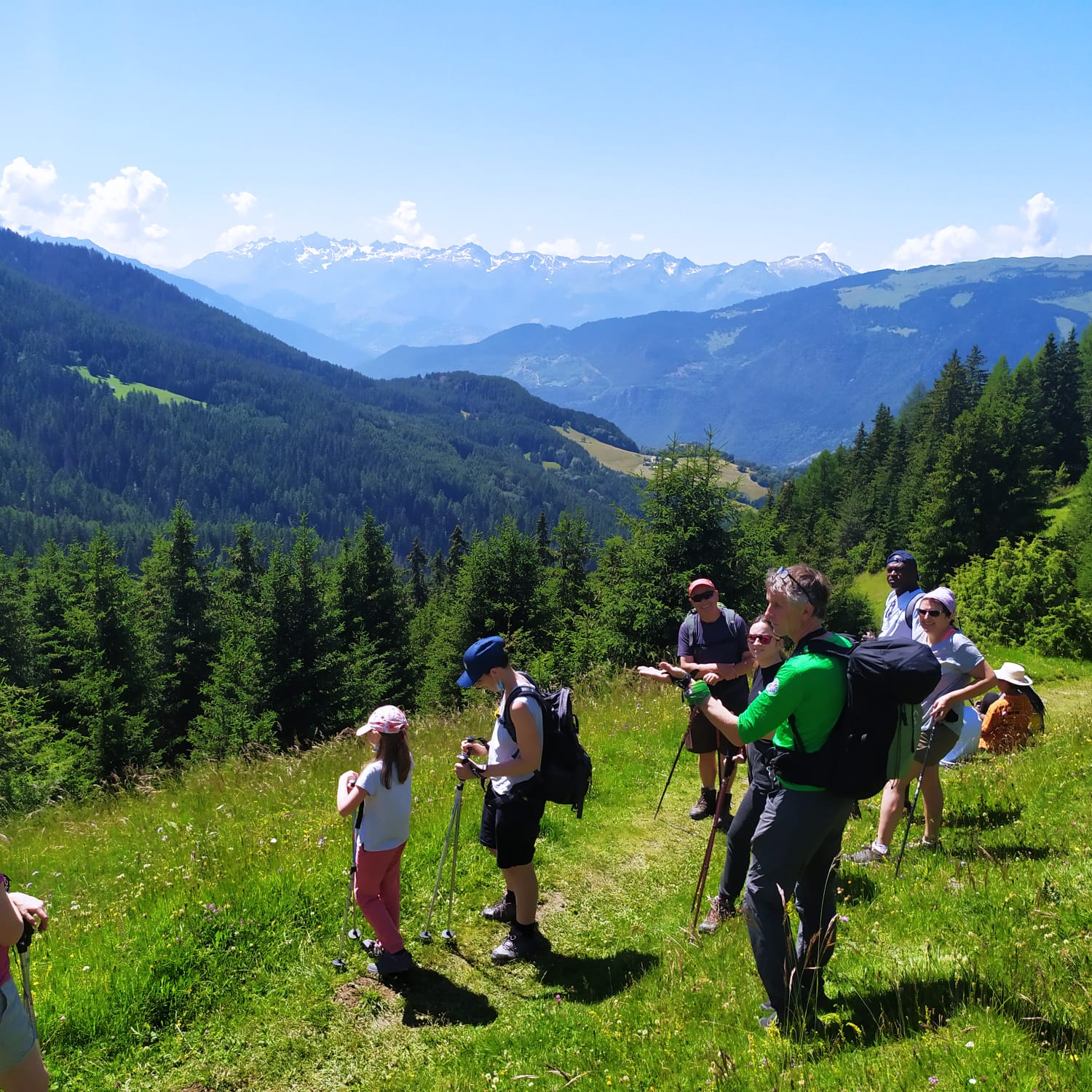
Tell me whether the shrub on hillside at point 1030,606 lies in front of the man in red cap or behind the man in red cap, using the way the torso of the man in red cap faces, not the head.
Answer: behind

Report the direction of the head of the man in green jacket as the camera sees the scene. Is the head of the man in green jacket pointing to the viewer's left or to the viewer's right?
to the viewer's left

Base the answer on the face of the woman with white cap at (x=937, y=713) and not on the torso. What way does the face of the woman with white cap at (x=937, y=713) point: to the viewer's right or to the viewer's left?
to the viewer's left

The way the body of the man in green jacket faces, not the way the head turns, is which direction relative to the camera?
to the viewer's left

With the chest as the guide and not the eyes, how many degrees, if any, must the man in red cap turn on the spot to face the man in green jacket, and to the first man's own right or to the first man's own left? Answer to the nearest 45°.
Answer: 0° — they already face them

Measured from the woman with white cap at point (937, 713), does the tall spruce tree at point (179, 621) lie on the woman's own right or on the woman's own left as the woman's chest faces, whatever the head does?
on the woman's own right

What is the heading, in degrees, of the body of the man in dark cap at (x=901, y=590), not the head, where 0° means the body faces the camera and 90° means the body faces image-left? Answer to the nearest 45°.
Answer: approximately 45°
